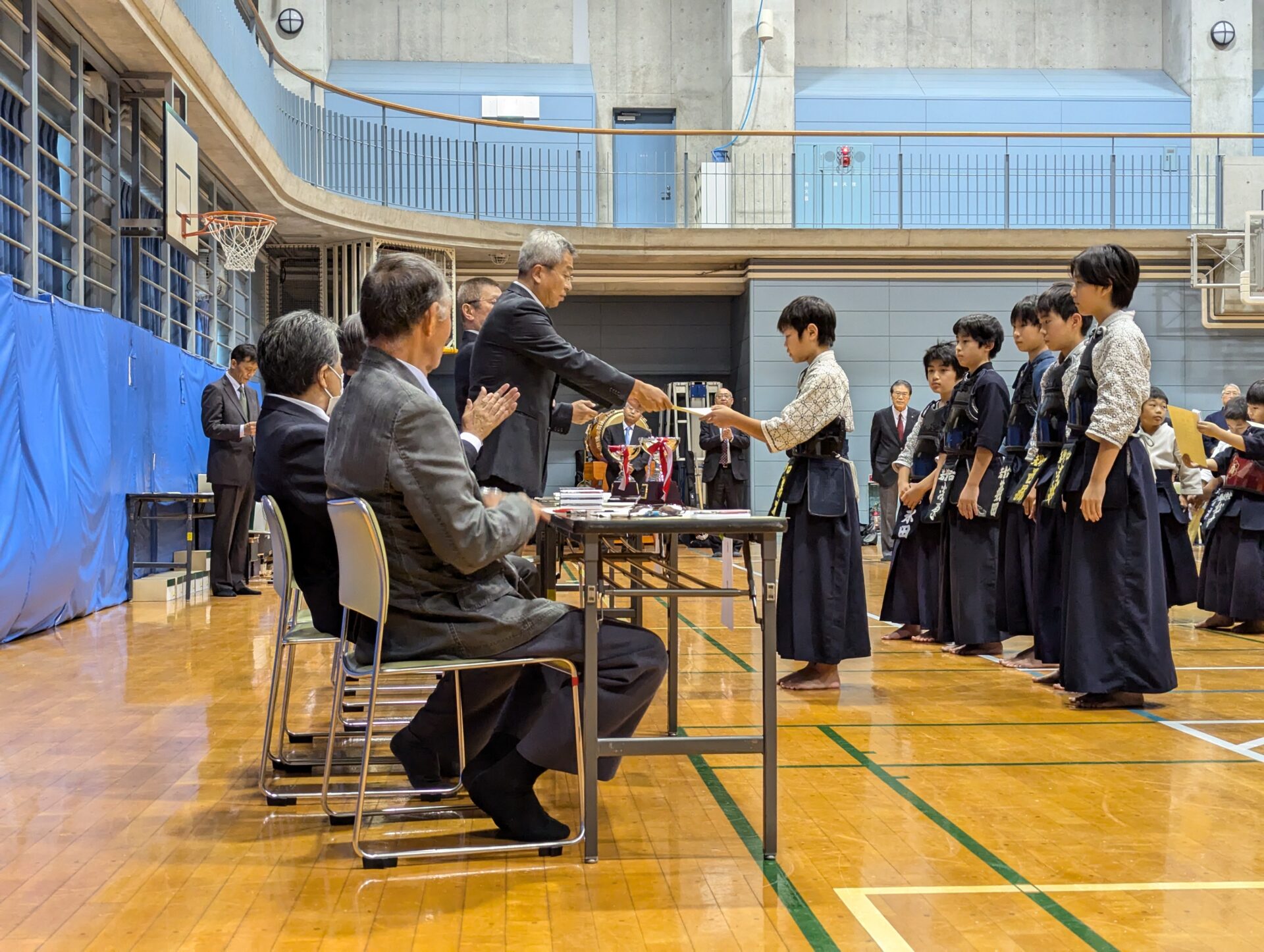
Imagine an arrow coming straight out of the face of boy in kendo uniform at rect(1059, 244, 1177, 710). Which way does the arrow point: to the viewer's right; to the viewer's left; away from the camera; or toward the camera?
to the viewer's left

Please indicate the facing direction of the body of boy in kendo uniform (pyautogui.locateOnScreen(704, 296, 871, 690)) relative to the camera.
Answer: to the viewer's left

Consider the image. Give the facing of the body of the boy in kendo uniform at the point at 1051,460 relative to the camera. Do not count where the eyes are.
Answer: to the viewer's left

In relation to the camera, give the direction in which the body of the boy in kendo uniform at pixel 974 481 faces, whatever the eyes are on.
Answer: to the viewer's left

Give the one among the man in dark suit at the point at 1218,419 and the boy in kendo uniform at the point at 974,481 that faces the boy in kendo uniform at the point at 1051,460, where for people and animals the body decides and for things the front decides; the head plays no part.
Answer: the man in dark suit

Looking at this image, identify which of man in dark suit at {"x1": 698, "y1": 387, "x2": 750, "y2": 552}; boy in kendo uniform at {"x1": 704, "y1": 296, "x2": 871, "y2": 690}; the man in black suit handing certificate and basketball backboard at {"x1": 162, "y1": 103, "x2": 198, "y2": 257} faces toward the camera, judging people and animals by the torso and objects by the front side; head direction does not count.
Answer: the man in dark suit

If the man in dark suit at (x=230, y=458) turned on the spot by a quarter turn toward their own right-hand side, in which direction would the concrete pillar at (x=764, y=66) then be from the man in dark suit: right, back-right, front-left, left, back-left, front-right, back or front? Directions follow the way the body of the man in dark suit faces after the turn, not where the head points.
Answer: back

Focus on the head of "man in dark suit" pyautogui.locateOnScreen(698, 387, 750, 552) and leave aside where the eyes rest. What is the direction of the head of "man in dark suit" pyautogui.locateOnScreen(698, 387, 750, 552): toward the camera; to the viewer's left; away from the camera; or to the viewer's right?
toward the camera

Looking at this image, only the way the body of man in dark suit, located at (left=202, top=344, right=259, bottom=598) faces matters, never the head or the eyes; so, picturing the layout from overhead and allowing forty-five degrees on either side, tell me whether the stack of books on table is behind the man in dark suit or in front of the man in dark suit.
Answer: in front

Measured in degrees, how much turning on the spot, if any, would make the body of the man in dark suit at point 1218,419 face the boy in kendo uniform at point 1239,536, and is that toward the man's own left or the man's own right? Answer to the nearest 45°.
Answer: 0° — they already face them

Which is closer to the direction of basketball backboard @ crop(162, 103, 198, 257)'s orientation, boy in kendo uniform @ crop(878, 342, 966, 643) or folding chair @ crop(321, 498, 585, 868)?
the boy in kendo uniform

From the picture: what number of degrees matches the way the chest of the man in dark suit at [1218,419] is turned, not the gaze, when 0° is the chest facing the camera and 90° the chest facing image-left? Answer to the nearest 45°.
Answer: approximately 0°

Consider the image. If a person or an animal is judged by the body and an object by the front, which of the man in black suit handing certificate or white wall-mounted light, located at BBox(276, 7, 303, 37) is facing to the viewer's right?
the man in black suit handing certificate

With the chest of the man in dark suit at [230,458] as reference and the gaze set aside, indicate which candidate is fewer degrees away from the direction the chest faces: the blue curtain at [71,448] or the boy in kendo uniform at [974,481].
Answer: the boy in kendo uniform

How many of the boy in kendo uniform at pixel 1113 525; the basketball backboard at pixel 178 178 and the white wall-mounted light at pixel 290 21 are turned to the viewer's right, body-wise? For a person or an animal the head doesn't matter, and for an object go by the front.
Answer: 1

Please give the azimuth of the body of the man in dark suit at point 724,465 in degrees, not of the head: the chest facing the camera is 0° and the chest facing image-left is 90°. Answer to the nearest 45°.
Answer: approximately 0°

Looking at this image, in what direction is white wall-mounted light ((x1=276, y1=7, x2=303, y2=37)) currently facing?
toward the camera

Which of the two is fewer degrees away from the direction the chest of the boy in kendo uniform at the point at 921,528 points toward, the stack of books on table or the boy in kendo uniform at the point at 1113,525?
the stack of books on table

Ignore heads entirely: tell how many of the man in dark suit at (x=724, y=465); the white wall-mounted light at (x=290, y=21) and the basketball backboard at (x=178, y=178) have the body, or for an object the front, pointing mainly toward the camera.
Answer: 2
